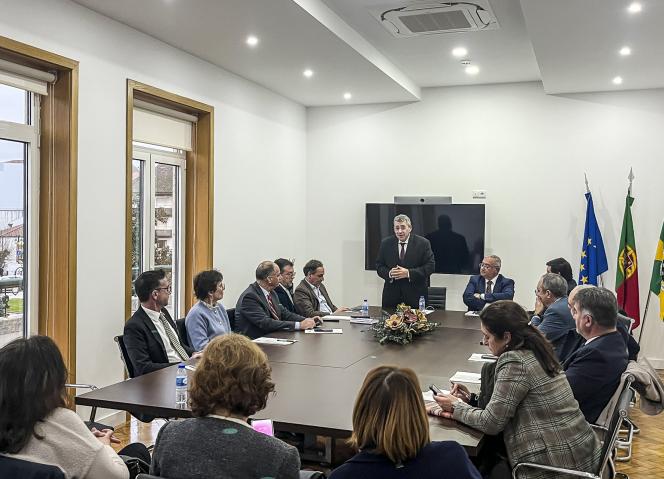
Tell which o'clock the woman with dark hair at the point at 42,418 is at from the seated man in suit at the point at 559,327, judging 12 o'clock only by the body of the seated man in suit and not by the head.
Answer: The woman with dark hair is roughly at 10 o'clock from the seated man in suit.

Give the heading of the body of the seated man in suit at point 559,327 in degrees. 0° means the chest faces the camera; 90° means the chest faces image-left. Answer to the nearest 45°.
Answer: approximately 90°

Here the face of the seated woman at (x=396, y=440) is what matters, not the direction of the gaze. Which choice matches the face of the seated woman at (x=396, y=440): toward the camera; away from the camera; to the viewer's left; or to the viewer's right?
away from the camera

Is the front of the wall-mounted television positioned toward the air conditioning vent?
yes

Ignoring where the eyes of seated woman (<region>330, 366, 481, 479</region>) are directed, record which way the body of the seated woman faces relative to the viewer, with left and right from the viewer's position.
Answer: facing away from the viewer

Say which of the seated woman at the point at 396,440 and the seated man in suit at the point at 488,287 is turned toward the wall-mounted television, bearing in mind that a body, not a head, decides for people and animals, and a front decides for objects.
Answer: the seated woman

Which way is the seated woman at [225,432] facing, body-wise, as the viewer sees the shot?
away from the camera

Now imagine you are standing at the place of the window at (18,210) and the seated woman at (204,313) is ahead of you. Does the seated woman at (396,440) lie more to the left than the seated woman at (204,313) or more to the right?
right

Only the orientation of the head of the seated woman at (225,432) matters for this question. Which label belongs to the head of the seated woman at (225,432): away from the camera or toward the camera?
away from the camera

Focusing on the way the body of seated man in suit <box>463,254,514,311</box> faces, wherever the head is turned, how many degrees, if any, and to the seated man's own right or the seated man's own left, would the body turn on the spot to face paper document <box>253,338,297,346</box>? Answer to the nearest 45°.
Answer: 0° — they already face it

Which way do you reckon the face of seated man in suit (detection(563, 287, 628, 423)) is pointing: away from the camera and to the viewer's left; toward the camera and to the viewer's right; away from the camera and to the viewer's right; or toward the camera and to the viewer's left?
away from the camera and to the viewer's left
